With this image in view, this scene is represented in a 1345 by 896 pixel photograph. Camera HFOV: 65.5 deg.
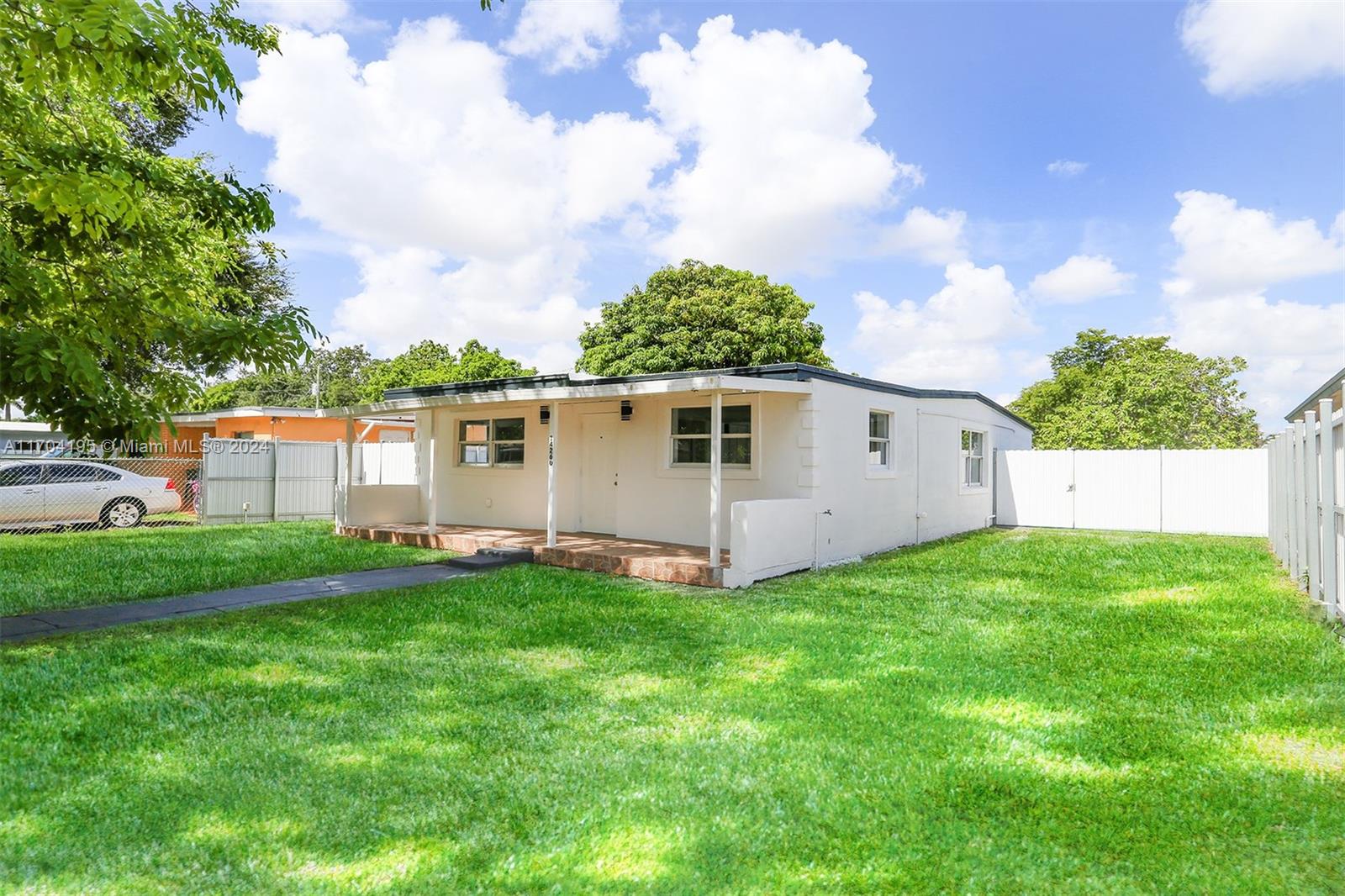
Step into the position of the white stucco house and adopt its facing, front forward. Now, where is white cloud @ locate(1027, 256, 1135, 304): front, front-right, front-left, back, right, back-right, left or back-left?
back

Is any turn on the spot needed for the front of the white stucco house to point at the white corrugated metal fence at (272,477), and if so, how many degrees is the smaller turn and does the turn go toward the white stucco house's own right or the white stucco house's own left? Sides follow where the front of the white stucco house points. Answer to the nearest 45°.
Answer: approximately 90° to the white stucco house's own right

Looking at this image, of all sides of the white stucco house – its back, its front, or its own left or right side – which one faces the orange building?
right

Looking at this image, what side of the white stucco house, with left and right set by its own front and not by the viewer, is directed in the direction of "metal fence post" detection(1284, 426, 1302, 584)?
left

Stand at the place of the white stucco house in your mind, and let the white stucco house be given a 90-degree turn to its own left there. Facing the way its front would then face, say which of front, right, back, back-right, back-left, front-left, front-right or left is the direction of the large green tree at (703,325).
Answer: back-left

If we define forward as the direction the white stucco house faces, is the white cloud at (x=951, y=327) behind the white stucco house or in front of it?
behind

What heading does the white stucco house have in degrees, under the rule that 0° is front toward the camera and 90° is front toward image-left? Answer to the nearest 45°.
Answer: approximately 45°

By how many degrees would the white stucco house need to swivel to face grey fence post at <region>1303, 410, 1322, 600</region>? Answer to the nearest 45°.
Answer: approximately 90° to its left
